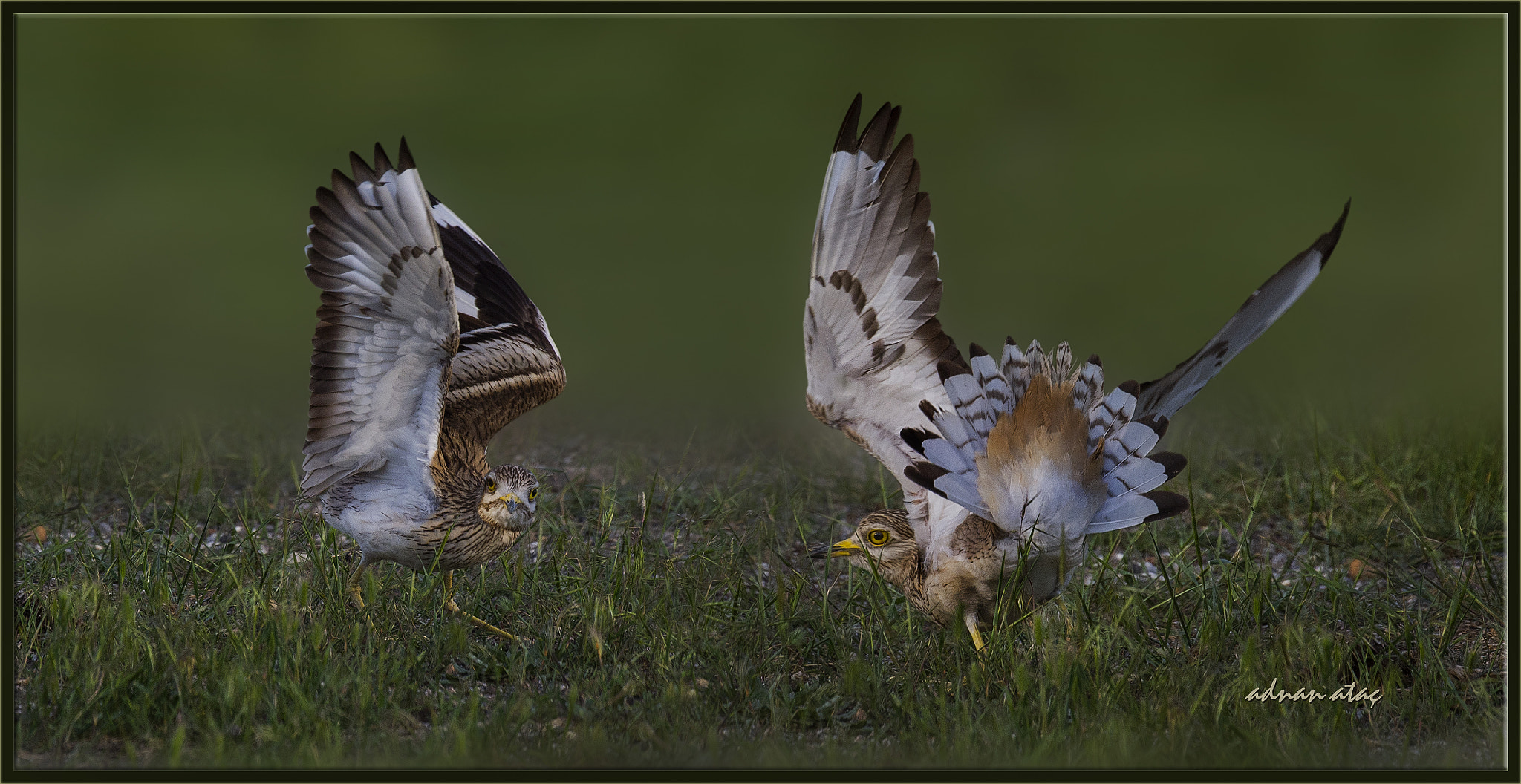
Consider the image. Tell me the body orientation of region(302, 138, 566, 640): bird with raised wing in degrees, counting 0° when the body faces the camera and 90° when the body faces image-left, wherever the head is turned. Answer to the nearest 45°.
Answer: approximately 315°

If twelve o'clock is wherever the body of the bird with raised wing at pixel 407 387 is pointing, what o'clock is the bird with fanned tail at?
The bird with fanned tail is roughly at 11 o'clock from the bird with raised wing.

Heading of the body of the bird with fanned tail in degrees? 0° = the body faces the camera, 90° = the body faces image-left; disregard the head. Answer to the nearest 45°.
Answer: approximately 135°

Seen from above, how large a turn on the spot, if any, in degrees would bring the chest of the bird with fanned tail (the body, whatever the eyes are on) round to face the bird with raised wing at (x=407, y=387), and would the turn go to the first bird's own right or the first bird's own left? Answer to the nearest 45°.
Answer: approximately 45° to the first bird's own left
